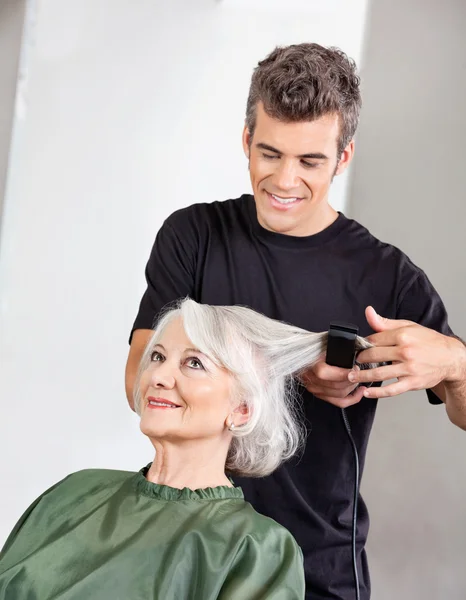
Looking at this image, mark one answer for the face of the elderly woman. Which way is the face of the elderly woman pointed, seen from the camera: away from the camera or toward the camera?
toward the camera

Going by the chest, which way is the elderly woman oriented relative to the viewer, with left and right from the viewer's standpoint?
facing the viewer and to the left of the viewer

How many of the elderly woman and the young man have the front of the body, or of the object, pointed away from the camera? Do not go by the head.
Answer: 0

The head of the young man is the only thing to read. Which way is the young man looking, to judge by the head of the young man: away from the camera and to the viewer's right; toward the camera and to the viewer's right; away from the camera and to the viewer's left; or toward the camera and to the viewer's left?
toward the camera and to the viewer's left

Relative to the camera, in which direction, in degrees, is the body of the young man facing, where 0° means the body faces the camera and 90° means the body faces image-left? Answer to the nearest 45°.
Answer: approximately 0°
